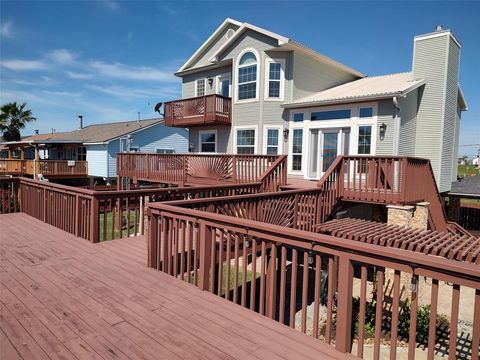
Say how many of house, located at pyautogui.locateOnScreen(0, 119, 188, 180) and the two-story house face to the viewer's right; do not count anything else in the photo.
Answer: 0

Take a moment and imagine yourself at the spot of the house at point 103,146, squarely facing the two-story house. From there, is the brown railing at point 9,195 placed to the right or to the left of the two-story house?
right

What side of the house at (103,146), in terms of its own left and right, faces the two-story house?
left

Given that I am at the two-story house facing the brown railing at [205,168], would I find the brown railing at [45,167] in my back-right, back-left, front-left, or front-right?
front-right

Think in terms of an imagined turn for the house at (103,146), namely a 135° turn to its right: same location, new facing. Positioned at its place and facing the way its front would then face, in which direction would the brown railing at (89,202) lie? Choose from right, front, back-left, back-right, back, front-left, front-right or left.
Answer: back

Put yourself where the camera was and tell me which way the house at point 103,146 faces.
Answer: facing the viewer and to the left of the viewer

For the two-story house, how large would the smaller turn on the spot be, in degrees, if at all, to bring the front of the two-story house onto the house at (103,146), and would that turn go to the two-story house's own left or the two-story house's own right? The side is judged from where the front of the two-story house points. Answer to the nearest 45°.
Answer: approximately 90° to the two-story house's own right

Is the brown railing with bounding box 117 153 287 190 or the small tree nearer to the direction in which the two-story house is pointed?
the brown railing

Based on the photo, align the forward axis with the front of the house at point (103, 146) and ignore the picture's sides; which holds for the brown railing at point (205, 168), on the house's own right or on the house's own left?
on the house's own left

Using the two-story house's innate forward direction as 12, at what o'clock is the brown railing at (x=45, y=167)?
The brown railing is roughly at 2 o'clock from the two-story house.

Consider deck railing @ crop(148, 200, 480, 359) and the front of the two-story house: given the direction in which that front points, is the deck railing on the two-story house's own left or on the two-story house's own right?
on the two-story house's own left
